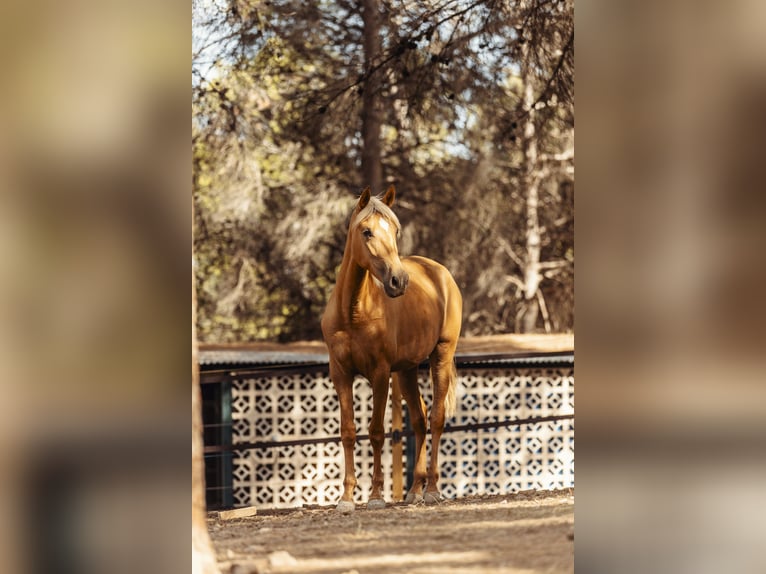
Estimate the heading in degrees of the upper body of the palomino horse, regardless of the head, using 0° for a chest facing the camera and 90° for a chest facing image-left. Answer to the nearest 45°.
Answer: approximately 45°
